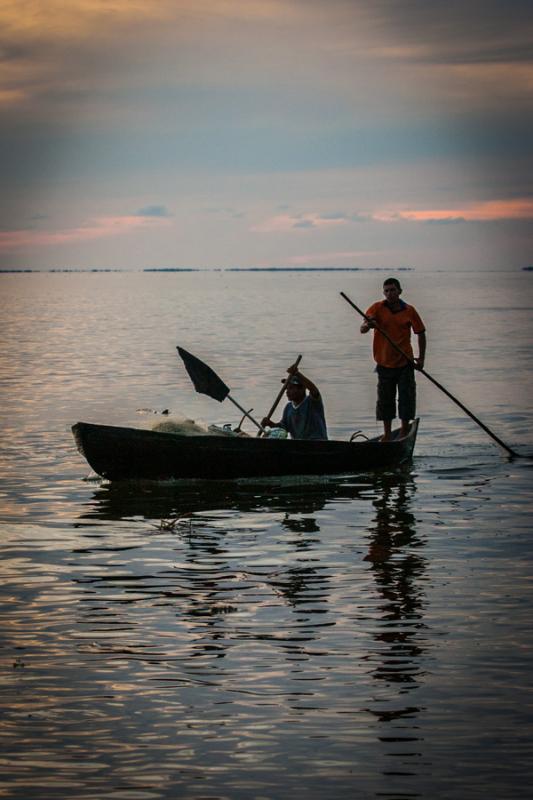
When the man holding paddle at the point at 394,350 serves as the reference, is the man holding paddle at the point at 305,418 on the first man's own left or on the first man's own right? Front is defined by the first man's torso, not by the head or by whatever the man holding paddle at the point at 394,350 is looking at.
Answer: on the first man's own right

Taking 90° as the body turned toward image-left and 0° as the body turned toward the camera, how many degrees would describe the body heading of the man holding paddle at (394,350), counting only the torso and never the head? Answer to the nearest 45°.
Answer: approximately 0°
